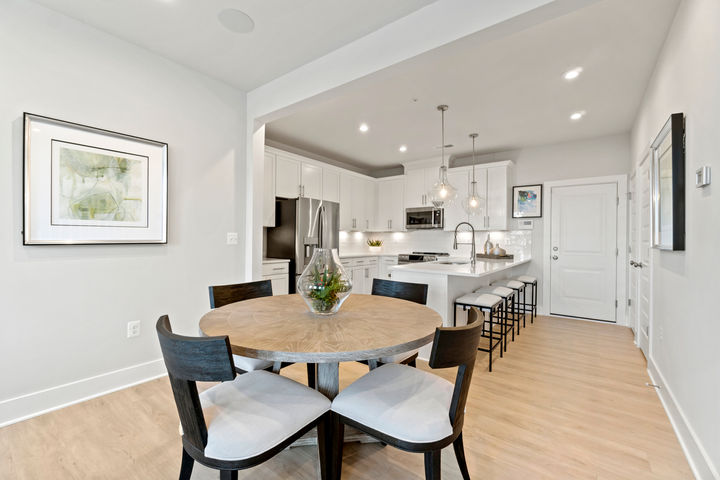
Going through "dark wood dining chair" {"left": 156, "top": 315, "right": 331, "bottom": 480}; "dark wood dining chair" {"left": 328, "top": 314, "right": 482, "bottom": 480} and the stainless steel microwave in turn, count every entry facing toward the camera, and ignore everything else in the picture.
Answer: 1

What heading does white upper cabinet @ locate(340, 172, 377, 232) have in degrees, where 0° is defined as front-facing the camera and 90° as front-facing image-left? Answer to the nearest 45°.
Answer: approximately 315°

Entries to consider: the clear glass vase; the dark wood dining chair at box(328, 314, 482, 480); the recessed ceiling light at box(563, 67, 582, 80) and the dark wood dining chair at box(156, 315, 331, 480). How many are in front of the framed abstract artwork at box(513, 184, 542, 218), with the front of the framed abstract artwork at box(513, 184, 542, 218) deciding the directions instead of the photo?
4

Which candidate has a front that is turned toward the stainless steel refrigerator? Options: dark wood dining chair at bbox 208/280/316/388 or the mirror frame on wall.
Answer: the mirror frame on wall

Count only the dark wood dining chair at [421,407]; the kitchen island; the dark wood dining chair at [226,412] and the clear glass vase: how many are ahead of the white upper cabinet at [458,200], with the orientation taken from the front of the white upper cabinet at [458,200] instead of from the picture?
4

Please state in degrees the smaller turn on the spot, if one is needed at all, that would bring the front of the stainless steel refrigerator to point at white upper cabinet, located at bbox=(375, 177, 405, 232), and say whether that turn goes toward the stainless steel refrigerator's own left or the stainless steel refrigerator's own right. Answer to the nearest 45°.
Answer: approximately 90° to the stainless steel refrigerator's own left

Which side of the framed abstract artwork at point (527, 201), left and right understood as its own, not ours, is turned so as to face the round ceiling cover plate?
front

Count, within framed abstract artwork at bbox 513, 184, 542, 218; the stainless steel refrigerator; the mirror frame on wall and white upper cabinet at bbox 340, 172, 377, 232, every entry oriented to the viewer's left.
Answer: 1

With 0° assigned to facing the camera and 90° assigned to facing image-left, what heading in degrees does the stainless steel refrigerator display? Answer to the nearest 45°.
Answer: approximately 315°

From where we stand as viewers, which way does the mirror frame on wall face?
facing to the left of the viewer

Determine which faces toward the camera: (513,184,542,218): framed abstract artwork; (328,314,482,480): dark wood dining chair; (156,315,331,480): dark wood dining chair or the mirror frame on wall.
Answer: the framed abstract artwork

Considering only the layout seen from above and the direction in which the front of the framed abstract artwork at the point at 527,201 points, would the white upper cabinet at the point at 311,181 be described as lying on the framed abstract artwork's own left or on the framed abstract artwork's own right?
on the framed abstract artwork's own right

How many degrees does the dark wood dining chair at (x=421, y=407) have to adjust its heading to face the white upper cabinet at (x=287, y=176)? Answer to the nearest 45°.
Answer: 0° — it already faces it

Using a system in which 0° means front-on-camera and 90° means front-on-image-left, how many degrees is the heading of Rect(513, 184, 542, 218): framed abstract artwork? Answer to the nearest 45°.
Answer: approximately 0°
